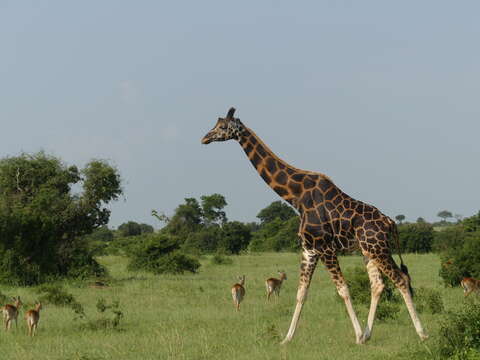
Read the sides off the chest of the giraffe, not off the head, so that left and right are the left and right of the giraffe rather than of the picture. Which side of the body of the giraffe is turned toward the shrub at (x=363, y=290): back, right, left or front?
right

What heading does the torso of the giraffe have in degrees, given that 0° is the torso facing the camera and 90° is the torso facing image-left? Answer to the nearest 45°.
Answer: approximately 90°

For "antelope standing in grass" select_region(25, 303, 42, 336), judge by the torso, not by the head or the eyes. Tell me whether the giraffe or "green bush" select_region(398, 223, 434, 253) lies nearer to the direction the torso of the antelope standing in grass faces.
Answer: the green bush

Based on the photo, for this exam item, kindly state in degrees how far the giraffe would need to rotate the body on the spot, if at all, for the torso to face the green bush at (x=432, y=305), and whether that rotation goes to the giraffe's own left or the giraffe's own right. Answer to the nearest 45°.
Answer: approximately 135° to the giraffe's own right

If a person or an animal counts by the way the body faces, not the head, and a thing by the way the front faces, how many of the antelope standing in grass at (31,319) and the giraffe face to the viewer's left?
1

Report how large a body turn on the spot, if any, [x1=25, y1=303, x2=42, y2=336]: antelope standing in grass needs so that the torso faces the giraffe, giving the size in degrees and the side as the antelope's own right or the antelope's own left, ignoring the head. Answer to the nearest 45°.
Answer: approximately 90° to the antelope's own right

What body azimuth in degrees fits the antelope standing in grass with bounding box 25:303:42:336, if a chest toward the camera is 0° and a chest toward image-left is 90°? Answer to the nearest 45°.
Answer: approximately 225°

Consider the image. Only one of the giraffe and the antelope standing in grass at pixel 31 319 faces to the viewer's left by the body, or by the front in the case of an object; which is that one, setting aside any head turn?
the giraffe
